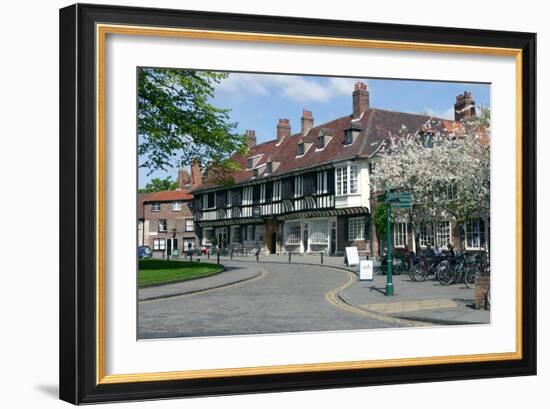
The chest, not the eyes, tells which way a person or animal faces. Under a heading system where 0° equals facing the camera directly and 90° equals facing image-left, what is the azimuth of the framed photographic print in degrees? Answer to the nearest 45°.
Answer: approximately 315°
